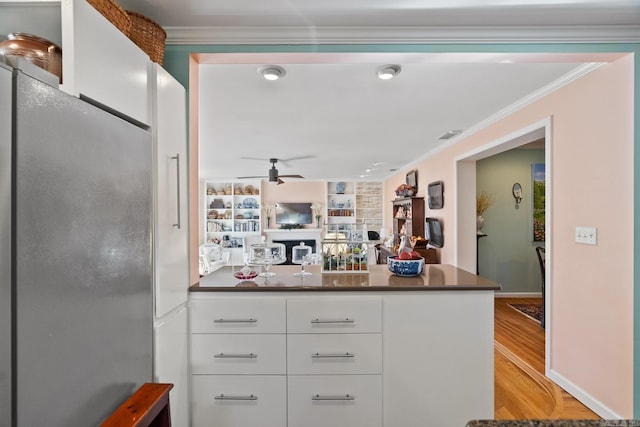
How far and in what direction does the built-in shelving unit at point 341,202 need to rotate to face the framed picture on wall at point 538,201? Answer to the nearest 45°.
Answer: approximately 45° to its left

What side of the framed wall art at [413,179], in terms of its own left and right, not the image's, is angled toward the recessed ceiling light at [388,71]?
left

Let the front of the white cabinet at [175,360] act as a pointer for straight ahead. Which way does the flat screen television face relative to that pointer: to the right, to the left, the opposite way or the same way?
to the right

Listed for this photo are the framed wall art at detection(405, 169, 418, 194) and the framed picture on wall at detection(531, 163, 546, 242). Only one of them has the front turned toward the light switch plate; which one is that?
the framed picture on wall

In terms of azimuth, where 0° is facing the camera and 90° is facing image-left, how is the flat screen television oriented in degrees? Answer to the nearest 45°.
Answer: approximately 0°

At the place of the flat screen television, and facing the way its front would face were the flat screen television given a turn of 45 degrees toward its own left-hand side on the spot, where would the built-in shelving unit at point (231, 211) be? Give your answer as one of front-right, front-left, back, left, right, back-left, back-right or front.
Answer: back-right

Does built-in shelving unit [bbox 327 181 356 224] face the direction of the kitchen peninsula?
yes

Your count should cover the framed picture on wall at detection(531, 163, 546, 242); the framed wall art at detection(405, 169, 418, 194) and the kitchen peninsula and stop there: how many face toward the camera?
2
